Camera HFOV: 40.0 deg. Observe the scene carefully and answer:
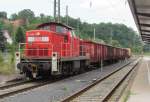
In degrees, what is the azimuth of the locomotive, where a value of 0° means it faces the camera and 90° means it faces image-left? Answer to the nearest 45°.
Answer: approximately 45°
